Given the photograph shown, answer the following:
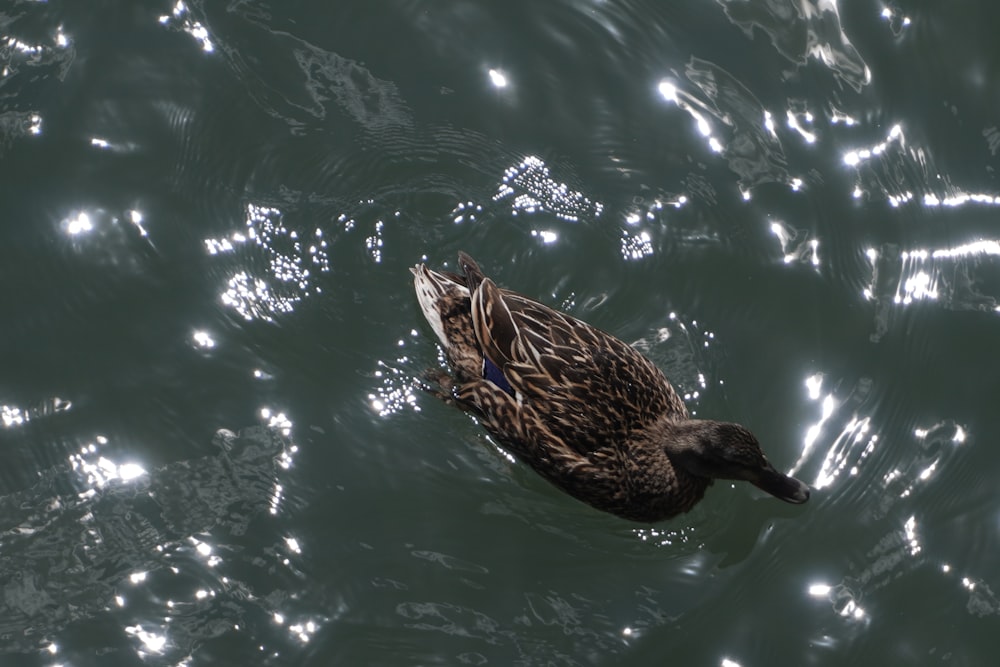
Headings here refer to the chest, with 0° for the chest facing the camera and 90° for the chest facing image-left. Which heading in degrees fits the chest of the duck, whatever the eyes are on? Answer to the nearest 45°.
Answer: approximately 315°
